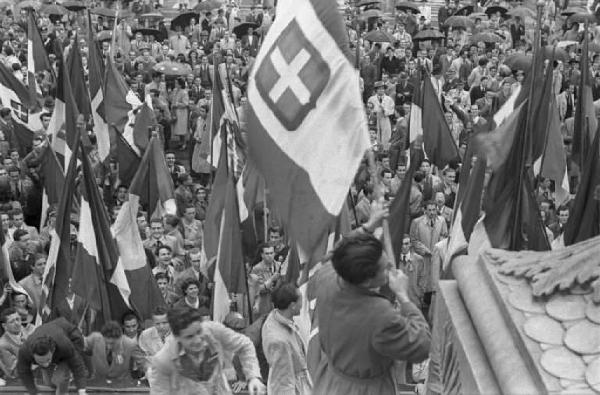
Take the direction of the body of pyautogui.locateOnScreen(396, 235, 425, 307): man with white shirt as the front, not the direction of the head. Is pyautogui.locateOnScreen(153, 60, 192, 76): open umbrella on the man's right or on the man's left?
on the man's right

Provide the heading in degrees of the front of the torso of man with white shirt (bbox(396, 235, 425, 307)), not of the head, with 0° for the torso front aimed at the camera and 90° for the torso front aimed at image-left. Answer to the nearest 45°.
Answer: approximately 45°

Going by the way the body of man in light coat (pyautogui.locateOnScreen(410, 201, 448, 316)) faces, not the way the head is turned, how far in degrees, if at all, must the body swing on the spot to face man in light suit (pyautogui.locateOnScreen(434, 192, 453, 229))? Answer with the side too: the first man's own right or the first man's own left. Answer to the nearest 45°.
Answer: approximately 180°

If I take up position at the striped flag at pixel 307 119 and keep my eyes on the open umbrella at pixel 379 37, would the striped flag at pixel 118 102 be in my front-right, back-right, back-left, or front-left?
front-left

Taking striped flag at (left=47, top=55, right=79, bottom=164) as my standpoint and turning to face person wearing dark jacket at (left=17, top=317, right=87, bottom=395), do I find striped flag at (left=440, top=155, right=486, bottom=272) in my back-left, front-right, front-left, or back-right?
front-left

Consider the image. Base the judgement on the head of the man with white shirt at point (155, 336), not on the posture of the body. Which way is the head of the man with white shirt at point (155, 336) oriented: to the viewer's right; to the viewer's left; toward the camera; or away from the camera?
toward the camera

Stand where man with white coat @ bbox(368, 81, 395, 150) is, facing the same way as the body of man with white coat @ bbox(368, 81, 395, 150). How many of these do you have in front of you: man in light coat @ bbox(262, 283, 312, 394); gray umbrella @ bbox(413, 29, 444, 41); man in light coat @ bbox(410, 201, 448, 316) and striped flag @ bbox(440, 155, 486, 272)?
3

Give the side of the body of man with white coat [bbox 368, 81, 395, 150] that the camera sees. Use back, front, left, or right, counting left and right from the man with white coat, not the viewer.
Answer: front

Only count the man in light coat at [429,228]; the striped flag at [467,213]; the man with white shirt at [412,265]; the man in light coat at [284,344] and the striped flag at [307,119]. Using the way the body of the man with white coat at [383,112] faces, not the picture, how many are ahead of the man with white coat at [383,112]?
5

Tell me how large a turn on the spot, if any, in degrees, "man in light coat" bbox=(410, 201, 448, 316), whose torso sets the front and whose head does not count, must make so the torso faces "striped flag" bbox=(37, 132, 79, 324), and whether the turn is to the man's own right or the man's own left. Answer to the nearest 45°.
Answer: approximately 45° to the man's own right

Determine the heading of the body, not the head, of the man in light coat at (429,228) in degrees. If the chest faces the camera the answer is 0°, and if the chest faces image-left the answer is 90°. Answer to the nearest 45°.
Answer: approximately 0°

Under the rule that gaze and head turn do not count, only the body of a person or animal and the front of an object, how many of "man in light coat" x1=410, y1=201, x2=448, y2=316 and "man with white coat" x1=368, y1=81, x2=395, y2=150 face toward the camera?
2

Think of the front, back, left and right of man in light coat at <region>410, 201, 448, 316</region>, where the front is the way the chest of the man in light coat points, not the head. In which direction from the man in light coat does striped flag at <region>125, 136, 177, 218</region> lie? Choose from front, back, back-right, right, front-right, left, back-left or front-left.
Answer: right
